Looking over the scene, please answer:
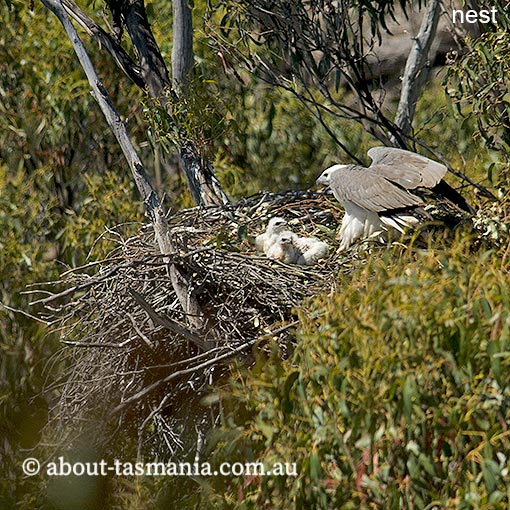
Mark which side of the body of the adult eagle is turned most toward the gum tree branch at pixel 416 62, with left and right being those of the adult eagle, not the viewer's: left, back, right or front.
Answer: right

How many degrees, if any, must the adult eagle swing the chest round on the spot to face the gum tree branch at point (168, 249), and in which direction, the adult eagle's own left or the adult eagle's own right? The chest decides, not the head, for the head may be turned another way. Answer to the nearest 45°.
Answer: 0° — it already faces it

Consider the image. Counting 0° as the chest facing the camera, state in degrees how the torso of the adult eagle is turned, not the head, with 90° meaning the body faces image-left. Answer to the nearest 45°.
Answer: approximately 90°
